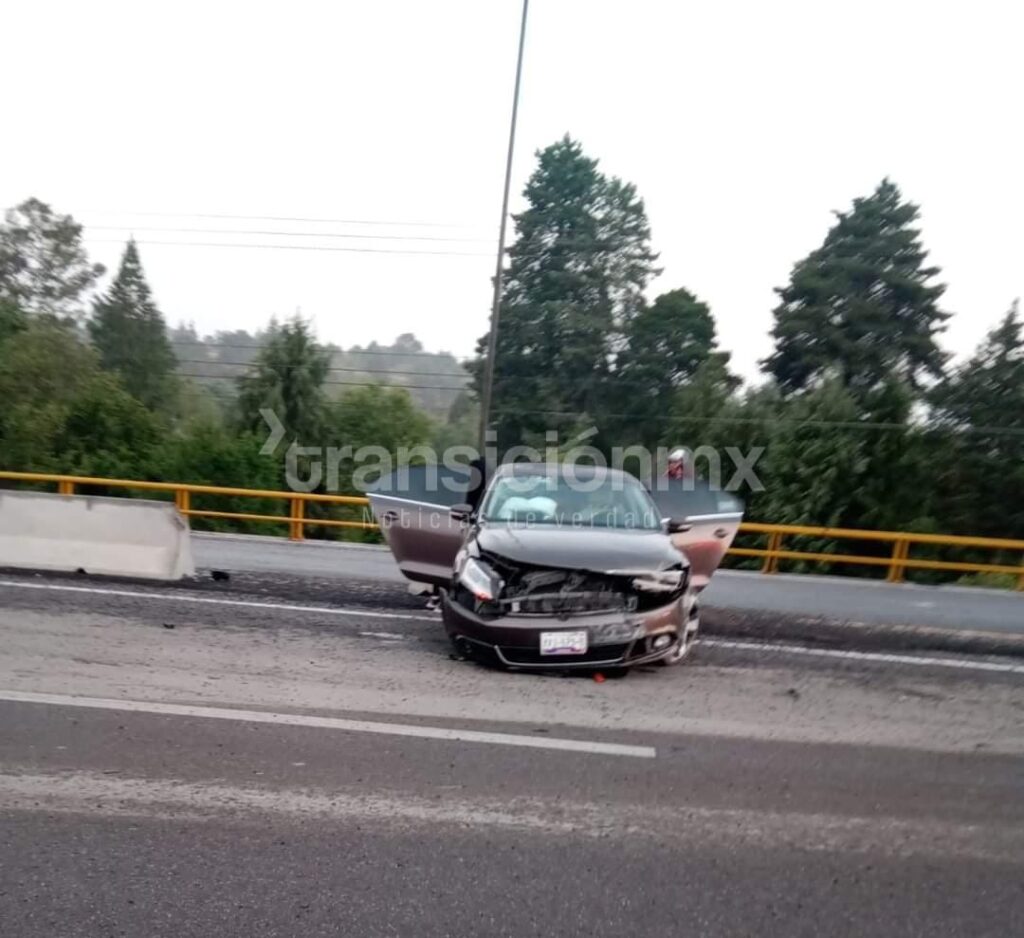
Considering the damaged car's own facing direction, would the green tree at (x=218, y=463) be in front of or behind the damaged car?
behind

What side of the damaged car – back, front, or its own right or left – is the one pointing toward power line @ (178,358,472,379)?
back

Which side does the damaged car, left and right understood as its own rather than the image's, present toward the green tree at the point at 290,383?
back

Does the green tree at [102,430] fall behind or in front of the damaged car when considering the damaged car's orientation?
behind

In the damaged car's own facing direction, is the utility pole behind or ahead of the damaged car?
behind

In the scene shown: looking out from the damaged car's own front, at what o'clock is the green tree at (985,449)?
The green tree is roughly at 7 o'clock from the damaged car.

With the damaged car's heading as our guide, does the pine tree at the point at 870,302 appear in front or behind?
behind

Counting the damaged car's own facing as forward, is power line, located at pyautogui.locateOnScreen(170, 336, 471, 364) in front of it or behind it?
behind

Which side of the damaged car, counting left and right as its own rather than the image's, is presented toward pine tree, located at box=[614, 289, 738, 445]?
back

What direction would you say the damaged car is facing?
toward the camera

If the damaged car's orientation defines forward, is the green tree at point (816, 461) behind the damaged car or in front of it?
behind

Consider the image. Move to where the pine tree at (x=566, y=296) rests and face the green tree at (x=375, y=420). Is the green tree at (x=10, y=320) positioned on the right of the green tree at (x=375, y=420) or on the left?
left

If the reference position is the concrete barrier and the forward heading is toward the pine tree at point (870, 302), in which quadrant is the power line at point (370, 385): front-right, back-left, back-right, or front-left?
front-left
